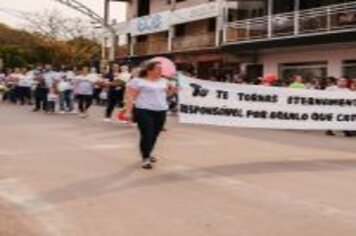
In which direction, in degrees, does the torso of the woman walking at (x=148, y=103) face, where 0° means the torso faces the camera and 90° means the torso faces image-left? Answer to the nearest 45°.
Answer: approximately 315°

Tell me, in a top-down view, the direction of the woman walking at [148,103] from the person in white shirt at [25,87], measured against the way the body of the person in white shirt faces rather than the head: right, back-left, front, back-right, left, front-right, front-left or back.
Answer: front

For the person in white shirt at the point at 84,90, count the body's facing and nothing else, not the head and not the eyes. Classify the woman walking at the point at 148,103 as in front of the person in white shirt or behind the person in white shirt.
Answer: in front

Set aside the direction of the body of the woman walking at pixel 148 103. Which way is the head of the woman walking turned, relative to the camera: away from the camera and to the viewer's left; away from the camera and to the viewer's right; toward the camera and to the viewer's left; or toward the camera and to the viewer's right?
toward the camera and to the viewer's right

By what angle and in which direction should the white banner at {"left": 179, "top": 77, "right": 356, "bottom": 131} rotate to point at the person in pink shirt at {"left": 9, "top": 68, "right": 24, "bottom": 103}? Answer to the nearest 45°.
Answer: approximately 135° to its right

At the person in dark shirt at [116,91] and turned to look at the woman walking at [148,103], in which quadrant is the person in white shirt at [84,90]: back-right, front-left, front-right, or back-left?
back-right

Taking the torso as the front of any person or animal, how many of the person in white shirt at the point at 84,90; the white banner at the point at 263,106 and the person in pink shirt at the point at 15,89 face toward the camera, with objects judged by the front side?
3

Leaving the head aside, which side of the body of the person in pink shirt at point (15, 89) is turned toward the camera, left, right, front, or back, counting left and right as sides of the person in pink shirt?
front

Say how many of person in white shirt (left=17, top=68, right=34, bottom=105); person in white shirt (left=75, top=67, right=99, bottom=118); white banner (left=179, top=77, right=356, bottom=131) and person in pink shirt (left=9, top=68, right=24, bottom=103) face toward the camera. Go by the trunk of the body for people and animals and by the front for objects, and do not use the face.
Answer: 4

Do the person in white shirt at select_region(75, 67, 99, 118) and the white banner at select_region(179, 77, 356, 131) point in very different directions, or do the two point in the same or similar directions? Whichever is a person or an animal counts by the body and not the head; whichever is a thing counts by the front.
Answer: same or similar directions
